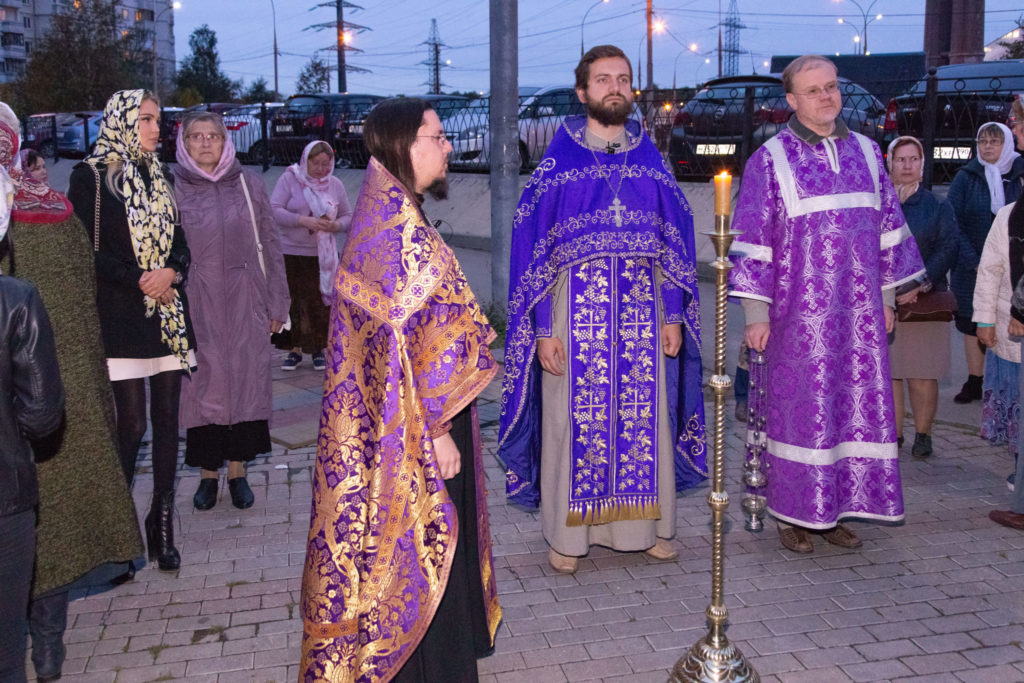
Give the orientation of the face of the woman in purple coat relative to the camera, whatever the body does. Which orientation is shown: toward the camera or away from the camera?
toward the camera

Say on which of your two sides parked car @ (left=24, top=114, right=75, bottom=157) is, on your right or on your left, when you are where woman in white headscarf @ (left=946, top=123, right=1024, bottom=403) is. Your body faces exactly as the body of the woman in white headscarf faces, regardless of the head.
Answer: on your right

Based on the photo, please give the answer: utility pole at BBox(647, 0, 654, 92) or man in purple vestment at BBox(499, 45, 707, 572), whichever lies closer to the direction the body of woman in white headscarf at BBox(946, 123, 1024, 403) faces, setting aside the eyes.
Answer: the man in purple vestment

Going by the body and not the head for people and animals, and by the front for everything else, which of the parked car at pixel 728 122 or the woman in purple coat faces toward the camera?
the woman in purple coat

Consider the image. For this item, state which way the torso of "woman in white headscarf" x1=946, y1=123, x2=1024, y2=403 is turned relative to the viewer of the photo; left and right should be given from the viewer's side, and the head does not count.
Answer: facing the viewer and to the left of the viewer

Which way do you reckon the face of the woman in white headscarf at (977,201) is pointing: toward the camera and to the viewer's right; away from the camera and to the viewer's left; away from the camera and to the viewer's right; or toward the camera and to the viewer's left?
toward the camera and to the viewer's left

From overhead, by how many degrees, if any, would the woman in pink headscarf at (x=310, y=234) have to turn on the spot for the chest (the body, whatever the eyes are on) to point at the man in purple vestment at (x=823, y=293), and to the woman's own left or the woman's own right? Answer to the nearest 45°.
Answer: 0° — they already face them

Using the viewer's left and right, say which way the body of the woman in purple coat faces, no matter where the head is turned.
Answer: facing the viewer

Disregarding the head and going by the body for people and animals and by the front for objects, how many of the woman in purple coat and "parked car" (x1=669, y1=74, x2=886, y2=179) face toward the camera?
1

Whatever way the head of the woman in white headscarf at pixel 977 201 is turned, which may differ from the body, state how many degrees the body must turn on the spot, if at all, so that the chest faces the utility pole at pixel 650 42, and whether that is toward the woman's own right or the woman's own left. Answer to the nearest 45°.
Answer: approximately 135° to the woman's own right

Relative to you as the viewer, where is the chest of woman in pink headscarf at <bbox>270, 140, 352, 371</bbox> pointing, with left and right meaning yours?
facing the viewer and to the right of the viewer

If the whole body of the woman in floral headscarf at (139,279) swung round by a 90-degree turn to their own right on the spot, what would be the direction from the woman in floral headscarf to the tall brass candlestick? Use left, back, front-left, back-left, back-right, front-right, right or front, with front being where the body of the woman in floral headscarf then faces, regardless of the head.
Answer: left
